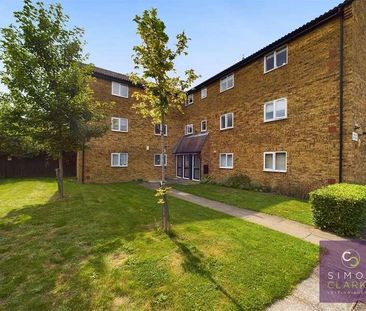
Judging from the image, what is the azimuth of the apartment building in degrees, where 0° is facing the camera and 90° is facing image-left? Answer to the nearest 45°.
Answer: approximately 45°

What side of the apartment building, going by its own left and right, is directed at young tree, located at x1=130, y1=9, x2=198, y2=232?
front

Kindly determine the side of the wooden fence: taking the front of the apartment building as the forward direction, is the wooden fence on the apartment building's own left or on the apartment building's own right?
on the apartment building's own right

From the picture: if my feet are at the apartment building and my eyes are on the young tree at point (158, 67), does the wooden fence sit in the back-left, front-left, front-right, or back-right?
front-right

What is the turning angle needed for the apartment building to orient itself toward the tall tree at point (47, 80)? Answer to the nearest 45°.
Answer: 0° — it already faces it

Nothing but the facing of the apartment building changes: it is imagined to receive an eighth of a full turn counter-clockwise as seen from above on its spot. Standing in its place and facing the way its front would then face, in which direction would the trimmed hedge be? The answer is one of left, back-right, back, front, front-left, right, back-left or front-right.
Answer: front

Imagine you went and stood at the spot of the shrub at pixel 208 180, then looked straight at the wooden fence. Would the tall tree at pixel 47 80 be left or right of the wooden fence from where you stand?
left

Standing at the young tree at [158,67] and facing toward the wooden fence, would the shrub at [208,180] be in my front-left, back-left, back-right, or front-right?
front-right
